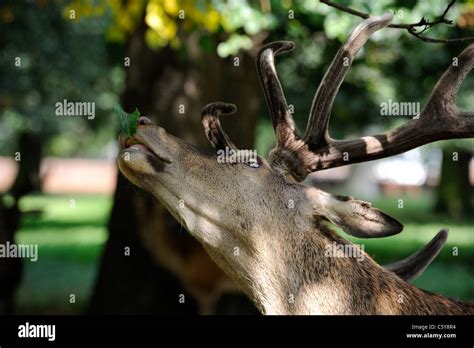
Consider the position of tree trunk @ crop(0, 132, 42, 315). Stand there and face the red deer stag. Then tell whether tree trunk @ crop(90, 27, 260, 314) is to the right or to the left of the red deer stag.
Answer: left

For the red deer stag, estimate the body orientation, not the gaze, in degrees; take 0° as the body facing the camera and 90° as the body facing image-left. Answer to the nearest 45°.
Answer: approximately 90°

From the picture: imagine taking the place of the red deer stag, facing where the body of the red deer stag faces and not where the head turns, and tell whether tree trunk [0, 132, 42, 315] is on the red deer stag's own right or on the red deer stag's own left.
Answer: on the red deer stag's own right

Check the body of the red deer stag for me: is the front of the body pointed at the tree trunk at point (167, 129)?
no

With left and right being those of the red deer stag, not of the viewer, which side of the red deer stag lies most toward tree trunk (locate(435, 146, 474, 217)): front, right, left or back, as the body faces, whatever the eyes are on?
right

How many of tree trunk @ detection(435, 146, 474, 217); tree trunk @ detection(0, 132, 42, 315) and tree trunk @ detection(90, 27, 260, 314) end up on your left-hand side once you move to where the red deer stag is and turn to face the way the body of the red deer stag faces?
0
